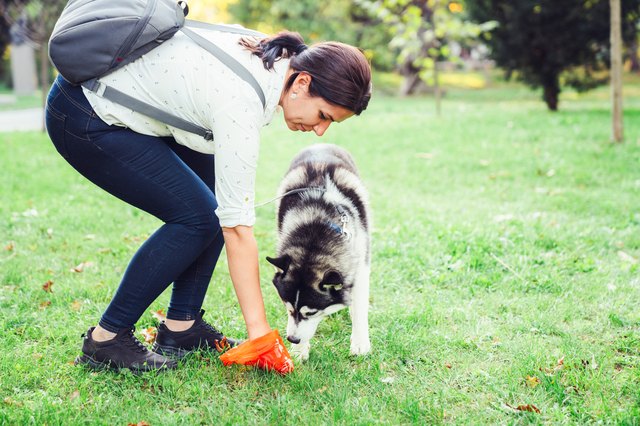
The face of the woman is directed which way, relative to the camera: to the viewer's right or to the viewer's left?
to the viewer's right

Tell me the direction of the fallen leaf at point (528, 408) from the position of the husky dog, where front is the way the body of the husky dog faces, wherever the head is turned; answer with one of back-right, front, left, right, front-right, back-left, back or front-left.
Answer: front-left

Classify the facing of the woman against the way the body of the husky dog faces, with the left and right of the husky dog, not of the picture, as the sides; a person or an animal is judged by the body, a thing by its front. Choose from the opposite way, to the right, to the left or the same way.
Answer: to the left

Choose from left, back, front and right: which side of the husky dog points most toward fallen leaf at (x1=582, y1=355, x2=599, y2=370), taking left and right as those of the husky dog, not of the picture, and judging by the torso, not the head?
left

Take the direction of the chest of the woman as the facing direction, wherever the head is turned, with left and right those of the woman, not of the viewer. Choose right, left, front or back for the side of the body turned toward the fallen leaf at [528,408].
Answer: front

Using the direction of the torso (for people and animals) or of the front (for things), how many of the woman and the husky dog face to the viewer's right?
1

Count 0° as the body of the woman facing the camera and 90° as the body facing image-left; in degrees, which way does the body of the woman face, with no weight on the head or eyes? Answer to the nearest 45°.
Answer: approximately 270°

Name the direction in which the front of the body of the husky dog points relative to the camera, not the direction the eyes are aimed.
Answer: toward the camera

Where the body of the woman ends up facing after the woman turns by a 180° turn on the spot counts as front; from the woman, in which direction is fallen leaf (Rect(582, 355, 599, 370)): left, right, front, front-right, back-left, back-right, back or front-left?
back
